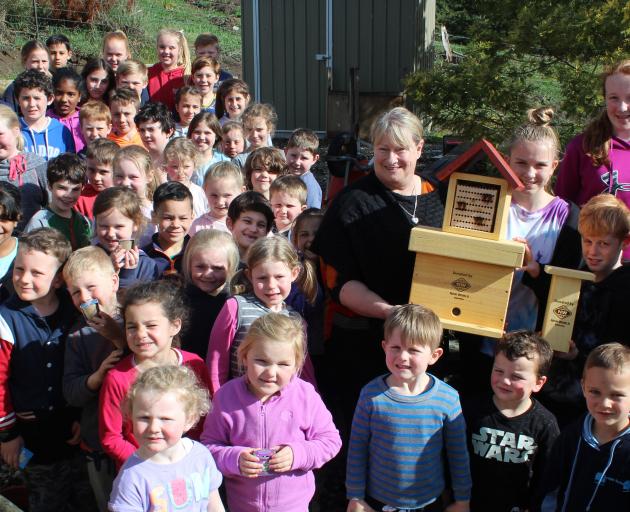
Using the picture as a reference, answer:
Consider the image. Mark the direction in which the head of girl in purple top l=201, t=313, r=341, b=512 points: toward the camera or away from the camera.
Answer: toward the camera

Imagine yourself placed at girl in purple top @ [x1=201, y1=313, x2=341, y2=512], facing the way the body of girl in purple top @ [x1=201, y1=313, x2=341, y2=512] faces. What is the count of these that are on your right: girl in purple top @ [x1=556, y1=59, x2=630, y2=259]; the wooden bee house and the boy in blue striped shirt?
0

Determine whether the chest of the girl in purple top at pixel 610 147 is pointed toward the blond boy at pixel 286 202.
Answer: no

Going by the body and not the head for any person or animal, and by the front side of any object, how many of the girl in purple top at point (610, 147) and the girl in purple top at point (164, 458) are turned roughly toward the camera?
2

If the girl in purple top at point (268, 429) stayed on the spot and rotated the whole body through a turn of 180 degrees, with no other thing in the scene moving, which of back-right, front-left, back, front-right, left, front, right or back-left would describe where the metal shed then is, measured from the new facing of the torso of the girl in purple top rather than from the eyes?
front

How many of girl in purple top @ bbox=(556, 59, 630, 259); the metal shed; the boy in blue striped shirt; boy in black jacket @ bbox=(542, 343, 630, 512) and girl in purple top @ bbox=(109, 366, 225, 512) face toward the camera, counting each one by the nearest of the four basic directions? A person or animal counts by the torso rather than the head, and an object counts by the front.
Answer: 5

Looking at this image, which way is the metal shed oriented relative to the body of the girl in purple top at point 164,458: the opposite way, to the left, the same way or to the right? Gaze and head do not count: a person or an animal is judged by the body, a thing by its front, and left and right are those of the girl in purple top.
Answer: the same way

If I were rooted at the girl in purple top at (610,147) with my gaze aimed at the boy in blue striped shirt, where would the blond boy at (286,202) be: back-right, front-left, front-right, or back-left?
front-right

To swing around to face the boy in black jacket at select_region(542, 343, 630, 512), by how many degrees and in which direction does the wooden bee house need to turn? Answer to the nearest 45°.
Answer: approximately 45° to its left

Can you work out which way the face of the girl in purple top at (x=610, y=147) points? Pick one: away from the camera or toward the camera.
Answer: toward the camera

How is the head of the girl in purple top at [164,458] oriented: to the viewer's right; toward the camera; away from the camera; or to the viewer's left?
toward the camera

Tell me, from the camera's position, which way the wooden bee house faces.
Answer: facing the viewer

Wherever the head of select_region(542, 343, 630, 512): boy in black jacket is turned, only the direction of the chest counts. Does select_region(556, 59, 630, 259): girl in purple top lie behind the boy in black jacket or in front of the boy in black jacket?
behind

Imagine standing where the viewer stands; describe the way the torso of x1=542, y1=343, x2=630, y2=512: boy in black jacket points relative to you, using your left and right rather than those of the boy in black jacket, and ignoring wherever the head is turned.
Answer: facing the viewer

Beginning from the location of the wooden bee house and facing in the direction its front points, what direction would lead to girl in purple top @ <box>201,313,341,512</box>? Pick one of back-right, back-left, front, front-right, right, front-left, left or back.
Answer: front-right

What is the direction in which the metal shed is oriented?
toward the camera
